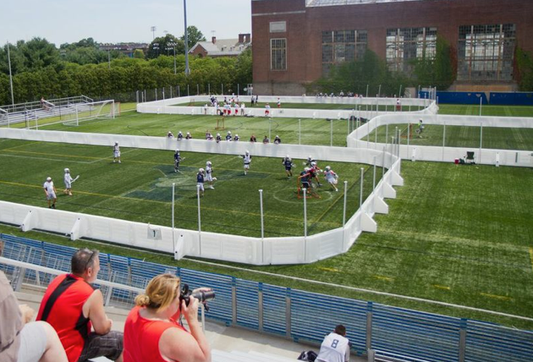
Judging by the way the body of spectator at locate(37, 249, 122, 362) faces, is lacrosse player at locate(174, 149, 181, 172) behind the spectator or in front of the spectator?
in front

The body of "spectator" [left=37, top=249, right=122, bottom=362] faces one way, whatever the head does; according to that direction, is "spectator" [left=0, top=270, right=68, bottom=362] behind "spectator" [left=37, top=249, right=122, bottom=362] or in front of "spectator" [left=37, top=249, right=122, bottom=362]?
behind

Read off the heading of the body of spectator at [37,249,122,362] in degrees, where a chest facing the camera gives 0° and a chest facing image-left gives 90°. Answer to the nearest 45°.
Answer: approximately 225°

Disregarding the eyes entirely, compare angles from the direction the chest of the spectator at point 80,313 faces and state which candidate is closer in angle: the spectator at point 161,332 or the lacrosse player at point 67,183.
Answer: the lacrosse player

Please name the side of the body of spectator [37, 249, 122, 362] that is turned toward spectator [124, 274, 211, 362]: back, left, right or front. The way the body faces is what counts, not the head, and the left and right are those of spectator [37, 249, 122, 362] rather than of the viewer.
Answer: right

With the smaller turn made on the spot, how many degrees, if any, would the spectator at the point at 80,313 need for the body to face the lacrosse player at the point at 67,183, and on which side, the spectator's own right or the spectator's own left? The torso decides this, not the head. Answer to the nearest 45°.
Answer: approximately 45° to the spectator's own left

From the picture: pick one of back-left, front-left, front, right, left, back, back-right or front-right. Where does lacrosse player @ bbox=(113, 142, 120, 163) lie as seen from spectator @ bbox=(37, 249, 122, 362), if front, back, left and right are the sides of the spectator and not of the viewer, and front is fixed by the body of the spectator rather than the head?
front-left

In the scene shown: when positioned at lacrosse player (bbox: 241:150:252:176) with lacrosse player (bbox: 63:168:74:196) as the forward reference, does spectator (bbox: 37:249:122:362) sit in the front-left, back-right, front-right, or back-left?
front-left

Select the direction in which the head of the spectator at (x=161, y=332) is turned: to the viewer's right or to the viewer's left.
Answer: to the viewer's right
